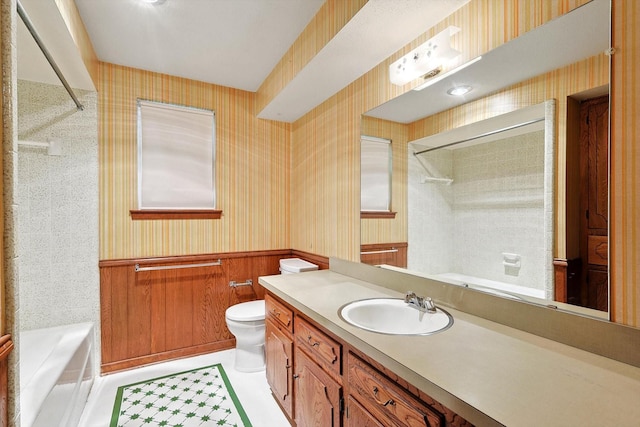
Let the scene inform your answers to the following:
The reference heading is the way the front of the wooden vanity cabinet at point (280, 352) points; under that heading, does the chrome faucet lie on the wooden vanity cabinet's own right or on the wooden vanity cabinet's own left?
on the wooden vanity cabinet's own left

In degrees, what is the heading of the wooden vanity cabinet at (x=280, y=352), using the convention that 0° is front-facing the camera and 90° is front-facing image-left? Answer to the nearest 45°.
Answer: approximately 45°

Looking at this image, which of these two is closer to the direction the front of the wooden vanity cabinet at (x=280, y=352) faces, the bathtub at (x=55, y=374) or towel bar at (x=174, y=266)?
the bathtub

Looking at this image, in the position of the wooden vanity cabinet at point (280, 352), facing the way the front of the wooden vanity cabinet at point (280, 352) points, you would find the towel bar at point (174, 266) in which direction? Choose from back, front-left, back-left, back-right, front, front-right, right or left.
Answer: right

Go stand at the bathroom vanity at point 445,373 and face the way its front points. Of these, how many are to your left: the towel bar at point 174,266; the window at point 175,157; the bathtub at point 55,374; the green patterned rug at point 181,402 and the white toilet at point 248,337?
0

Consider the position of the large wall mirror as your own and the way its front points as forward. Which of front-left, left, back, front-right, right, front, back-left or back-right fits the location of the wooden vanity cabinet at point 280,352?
front-right

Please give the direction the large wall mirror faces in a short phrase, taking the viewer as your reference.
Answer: facing the viewer and to the left of the viewer

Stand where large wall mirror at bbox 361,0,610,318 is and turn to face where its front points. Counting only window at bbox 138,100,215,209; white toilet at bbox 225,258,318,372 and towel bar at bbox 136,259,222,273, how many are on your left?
0
